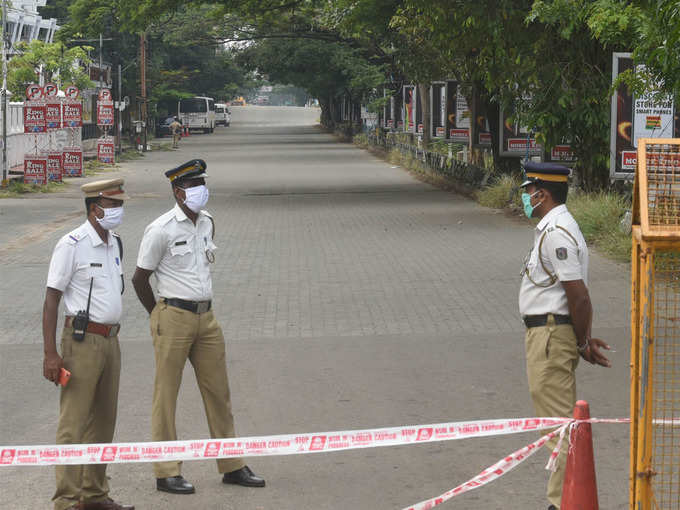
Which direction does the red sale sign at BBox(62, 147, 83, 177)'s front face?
toward the camera

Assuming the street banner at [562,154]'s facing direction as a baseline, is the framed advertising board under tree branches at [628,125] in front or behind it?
in front

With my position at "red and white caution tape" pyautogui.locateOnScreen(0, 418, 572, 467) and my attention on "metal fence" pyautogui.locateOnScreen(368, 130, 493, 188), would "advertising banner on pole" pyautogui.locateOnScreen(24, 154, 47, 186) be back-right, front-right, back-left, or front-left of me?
front-left

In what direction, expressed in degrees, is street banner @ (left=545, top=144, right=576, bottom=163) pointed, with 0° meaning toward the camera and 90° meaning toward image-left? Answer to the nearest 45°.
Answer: approximately 0°

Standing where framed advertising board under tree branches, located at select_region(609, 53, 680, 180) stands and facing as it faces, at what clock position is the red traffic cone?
The red traffic cone is roughly at 12 o'clock from the framed advertising board under tree branches.

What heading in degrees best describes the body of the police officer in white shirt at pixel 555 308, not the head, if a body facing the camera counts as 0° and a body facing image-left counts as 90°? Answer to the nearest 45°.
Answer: approximately 90°

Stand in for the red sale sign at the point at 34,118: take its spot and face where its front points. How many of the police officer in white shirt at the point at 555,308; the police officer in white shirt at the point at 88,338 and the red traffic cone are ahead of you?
3

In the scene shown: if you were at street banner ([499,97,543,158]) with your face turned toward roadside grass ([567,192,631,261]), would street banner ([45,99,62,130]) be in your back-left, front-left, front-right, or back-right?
back-right

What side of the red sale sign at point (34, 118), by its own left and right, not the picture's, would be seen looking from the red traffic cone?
front

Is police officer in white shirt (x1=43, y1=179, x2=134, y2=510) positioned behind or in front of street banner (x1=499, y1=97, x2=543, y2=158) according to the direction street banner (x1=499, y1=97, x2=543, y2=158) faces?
in front

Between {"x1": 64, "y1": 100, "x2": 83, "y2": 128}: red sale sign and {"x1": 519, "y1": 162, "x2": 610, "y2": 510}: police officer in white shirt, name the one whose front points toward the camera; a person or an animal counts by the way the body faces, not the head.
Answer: the red sale sign

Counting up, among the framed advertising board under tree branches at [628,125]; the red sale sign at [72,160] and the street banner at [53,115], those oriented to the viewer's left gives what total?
0

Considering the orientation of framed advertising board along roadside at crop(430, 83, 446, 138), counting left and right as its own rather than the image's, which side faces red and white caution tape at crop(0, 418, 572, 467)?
front

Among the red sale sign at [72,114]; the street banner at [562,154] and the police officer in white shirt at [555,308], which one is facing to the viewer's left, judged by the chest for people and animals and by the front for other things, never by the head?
the police officer in white shirt

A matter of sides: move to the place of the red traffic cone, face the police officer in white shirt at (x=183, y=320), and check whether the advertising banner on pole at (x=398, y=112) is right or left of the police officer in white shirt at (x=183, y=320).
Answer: right

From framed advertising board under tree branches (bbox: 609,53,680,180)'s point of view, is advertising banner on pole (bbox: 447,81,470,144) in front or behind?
behind

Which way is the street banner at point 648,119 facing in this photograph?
toward the camera

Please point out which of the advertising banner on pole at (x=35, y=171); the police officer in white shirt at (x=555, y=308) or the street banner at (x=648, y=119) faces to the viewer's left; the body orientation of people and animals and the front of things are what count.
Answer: the police officer in white shirt

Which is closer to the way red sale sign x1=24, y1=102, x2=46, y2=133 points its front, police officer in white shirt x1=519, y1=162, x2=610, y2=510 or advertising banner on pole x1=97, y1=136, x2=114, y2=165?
the police officer in white shirt
